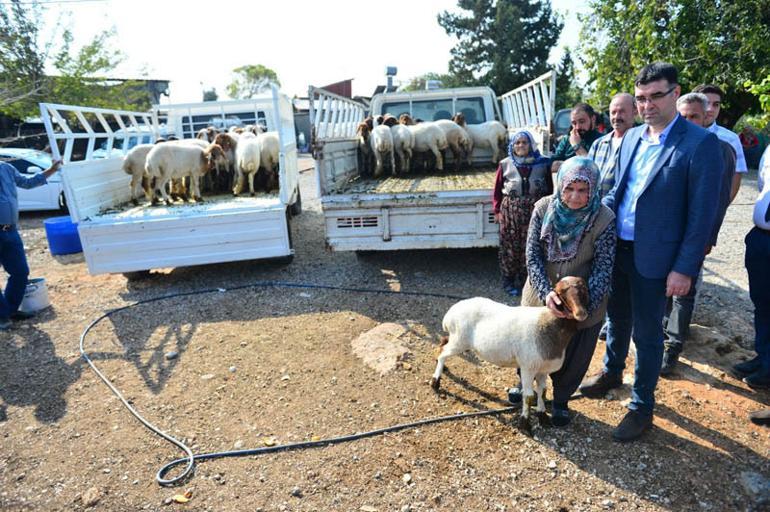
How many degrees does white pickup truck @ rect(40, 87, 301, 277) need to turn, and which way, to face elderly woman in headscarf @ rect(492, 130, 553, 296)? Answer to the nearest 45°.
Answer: approximately 135° to its right

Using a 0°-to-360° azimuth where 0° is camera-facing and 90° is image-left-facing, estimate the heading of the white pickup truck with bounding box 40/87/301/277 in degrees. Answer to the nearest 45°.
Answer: approximately 180°

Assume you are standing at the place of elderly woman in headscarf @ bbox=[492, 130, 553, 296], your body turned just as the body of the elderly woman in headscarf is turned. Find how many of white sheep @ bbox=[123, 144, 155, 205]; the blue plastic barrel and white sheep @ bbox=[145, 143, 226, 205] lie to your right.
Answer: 3

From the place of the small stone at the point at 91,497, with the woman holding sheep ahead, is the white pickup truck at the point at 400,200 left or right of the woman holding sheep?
left

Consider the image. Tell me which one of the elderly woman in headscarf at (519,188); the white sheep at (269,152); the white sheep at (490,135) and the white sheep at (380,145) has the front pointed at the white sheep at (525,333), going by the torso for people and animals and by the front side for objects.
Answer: the elderly woman in headscarf

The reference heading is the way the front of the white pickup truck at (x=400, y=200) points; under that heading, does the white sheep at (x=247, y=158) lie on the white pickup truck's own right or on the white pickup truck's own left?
on the white pickup truck's own left

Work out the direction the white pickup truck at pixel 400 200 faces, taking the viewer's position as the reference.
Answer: facing away from the viewer

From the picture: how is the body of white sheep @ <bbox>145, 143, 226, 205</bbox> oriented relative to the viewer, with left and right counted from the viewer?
facing to the right of the viewer

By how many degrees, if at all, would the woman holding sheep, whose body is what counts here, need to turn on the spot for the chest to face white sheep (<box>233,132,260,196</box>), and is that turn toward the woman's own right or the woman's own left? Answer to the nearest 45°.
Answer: approximately 135° to the woman's own right

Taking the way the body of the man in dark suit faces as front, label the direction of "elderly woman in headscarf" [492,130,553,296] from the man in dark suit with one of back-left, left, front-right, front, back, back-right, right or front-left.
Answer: right

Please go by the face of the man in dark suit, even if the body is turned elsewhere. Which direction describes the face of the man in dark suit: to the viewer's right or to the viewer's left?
to the viewer's left
